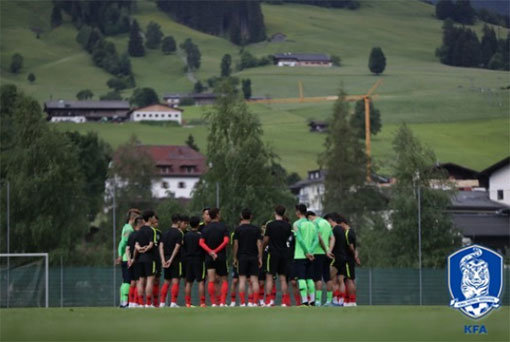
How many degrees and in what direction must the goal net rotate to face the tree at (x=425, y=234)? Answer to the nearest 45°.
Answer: approximately 90° to its left

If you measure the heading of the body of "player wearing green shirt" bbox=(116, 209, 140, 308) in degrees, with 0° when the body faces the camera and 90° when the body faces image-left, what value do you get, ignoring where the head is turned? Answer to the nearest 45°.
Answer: approximately 270°

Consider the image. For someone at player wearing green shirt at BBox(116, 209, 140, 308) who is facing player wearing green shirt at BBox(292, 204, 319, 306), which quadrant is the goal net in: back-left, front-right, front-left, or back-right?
back-left

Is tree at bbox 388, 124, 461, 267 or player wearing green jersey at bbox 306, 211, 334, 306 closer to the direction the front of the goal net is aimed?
the player wearing green jersey

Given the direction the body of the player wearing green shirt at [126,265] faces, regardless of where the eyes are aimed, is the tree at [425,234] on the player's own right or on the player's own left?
on the player's own left

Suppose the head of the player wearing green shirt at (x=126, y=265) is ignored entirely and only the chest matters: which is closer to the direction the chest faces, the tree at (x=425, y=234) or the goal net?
the tree

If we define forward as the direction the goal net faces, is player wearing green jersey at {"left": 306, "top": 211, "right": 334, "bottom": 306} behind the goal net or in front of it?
in front

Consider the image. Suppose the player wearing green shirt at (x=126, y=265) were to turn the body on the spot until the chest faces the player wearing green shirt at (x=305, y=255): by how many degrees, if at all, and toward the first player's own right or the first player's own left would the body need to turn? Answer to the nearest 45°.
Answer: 0° — they already face them
